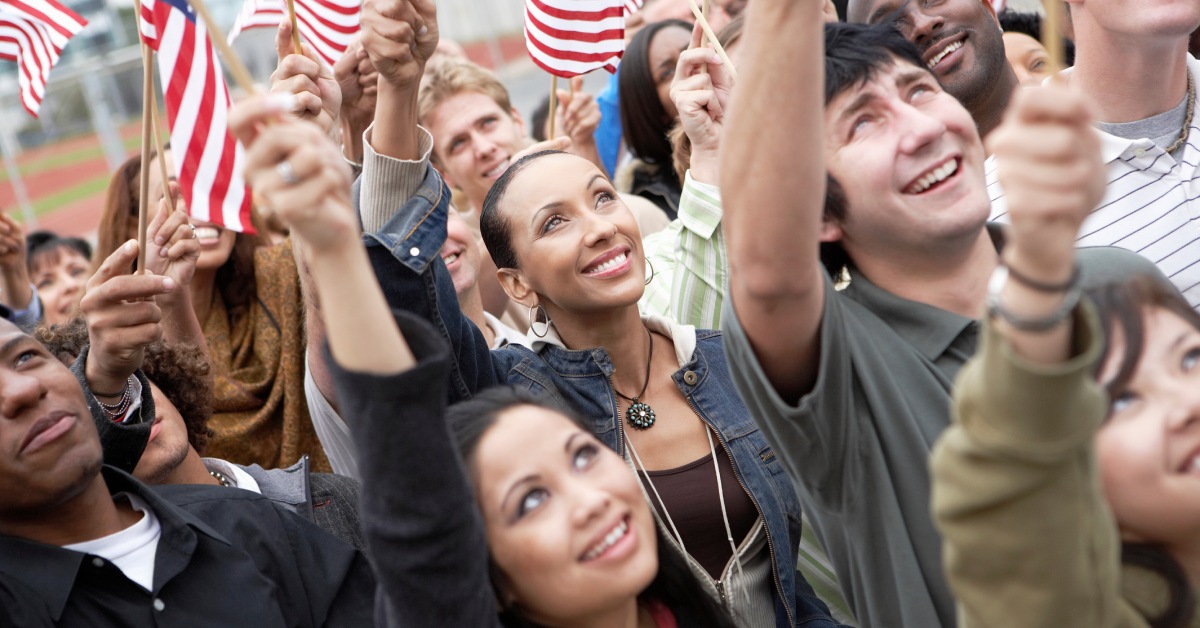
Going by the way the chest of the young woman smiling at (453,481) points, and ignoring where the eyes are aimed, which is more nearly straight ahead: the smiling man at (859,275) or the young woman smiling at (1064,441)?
the young woman smiling

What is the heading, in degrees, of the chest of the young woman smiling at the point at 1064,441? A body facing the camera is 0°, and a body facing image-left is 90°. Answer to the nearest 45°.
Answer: approximately 315°

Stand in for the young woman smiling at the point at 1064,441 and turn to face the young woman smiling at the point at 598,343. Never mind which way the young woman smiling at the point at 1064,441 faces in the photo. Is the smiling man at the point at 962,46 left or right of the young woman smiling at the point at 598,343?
right

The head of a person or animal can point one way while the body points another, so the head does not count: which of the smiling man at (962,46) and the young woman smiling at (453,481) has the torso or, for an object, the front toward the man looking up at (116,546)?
the smiling man at (962,46)

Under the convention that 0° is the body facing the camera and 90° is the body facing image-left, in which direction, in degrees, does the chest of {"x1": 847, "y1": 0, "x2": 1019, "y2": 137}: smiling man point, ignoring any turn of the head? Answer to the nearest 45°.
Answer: approximately 45°

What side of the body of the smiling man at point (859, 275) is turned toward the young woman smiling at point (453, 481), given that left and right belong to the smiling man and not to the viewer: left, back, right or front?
right

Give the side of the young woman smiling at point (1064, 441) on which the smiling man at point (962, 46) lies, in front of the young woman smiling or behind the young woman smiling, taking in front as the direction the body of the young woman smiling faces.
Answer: behind

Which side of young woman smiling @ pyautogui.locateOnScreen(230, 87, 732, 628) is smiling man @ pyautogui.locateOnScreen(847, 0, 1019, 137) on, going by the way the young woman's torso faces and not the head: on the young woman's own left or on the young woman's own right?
on the young woman's own left
